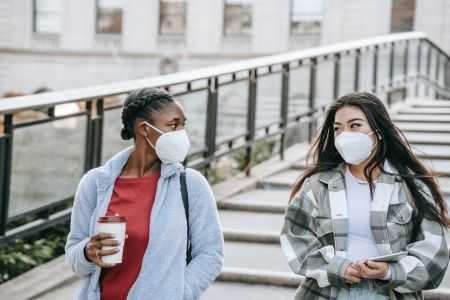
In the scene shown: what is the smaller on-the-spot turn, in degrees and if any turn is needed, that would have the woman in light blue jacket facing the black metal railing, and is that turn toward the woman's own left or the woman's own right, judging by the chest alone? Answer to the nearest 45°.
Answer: approximately 180°

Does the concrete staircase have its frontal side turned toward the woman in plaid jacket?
yes

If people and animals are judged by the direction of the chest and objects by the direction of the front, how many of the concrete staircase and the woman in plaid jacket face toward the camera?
2

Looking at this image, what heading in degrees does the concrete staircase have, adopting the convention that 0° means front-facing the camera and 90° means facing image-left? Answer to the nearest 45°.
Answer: approximately 0°

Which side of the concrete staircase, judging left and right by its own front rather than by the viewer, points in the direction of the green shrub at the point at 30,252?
right

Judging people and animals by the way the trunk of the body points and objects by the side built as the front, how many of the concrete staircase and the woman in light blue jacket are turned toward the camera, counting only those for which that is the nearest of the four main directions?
2

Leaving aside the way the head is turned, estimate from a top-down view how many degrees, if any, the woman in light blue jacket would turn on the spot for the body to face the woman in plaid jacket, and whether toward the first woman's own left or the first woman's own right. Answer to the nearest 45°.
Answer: approximately 90° to the first woman's own left

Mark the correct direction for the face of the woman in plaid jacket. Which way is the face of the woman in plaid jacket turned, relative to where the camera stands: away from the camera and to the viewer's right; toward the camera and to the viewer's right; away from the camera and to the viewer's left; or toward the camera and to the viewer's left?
toward the camera and to the viewer's left

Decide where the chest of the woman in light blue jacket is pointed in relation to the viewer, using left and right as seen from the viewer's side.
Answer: facing the viewer

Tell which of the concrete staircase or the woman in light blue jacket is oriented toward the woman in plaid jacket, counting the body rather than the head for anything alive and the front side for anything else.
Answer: the concrete staircase

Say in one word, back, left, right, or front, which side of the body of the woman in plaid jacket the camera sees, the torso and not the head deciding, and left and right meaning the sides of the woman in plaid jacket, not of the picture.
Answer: front

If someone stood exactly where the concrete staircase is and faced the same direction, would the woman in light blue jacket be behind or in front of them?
in front

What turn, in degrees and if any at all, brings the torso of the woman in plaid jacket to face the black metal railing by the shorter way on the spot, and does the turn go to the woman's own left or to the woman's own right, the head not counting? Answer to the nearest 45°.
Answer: approximately 180°
